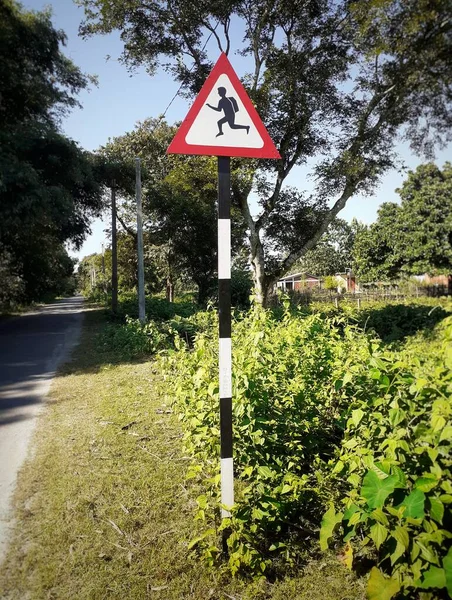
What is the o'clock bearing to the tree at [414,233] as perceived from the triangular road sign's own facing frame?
The tree is roughly at 7 o'clock from the triangular road sign.

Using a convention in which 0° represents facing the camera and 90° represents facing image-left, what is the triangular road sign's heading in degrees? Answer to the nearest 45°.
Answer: approximately 0°

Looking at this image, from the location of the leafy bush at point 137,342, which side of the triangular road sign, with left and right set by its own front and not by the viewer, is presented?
back

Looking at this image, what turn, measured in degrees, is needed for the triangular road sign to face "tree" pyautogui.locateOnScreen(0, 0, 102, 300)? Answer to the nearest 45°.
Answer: approximately 135° to its right

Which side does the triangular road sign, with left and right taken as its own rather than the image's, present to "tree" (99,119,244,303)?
back

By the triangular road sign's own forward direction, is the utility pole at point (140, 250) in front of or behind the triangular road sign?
behind

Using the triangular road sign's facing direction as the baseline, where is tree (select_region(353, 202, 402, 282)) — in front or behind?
behind
